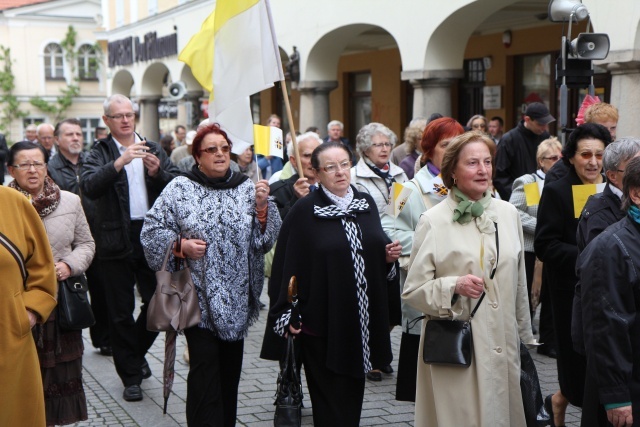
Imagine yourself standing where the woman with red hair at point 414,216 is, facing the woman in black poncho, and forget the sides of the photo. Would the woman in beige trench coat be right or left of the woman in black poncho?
left

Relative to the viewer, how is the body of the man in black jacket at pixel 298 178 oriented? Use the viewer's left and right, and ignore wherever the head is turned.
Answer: facing the viewer and to the right of the viewer

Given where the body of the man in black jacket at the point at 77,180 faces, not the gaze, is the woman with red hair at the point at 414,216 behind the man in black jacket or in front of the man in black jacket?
in front

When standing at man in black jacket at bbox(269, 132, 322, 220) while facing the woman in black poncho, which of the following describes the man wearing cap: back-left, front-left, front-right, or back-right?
back-left

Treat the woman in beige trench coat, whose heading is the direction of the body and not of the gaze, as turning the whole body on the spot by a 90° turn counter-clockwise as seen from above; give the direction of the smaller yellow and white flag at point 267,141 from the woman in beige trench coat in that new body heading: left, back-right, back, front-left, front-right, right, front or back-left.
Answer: left

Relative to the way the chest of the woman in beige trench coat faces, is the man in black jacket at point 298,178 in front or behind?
behind

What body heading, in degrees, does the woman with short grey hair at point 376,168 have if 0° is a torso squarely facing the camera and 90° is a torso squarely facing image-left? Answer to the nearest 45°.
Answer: approximately 315°

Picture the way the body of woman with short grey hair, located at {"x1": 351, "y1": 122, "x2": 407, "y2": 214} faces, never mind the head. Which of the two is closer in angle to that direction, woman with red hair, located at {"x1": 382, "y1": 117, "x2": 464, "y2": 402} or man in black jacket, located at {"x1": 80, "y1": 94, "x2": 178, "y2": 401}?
the woman with red hair
